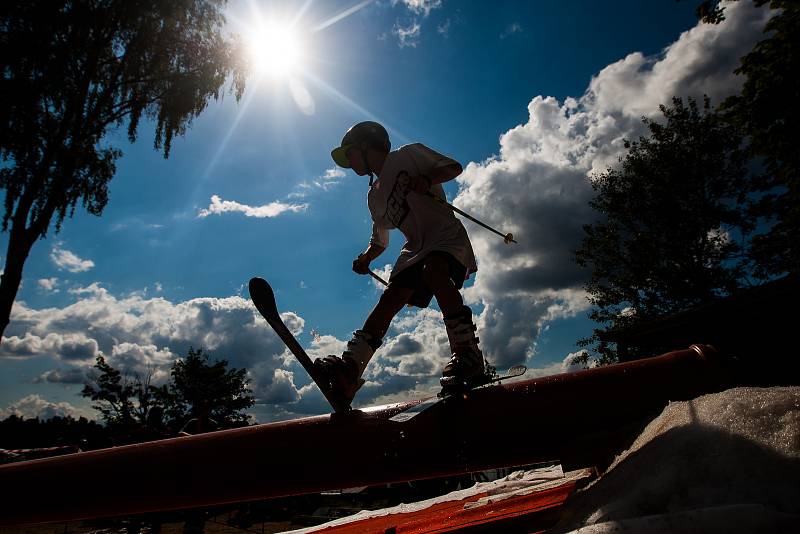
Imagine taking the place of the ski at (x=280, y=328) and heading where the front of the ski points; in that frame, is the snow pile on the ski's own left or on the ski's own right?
on the ski's own left

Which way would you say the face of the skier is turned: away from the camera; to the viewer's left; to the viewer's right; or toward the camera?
to the viewer's left

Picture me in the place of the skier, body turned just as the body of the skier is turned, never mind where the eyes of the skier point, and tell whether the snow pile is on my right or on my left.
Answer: on my left

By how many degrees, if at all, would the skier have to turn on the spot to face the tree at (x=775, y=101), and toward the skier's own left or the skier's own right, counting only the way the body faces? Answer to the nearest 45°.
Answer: approximately 180°

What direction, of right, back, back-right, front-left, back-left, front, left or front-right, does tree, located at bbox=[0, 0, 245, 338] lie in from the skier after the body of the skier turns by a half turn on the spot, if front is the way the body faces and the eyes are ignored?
left

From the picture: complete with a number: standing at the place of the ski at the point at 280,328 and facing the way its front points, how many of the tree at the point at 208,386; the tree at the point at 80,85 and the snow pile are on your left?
1
